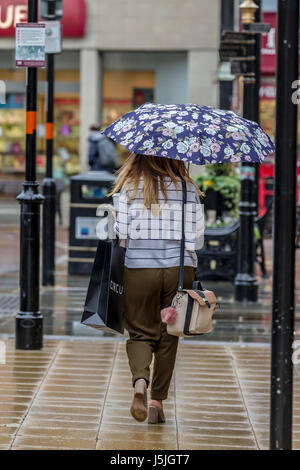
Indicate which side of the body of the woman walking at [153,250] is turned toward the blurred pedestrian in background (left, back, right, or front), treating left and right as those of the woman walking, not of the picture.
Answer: front

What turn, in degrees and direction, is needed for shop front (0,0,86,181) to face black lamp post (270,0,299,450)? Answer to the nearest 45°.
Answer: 0° — it already faces it

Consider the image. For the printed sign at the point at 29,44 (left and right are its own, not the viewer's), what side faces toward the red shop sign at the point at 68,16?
back

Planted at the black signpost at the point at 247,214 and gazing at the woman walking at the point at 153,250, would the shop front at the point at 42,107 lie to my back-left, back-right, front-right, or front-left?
back-right

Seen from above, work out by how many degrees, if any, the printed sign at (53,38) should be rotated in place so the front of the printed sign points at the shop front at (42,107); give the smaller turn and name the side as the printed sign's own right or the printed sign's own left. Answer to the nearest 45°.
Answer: approximately 180°

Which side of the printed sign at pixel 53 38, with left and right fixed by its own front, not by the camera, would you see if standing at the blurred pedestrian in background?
back

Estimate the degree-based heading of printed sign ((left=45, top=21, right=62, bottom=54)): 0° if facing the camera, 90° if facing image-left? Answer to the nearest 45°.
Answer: approximately 0°

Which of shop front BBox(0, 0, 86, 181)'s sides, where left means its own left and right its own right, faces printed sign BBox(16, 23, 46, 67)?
front

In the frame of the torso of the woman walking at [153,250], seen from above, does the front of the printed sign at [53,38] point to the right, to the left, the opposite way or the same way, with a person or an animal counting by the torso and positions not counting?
the opposite way

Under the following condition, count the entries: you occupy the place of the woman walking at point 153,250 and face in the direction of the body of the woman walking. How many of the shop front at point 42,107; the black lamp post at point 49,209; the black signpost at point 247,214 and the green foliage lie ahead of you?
4

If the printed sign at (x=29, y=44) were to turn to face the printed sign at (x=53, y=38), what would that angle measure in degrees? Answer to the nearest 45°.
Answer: approximately 180°

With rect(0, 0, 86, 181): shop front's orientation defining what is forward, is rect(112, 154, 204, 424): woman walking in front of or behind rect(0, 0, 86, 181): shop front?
in front

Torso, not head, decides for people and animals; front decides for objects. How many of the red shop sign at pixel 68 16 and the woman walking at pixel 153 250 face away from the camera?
1

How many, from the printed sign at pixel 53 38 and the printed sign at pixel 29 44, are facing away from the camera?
0

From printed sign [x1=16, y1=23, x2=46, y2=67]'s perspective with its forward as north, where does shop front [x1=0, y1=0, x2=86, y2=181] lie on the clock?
The shop front is roughly at 6 o'clock from the printed sign.

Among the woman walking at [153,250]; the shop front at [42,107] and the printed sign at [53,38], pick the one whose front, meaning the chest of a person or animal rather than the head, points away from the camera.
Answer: the woman walking

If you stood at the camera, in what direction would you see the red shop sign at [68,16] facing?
facing the viewer

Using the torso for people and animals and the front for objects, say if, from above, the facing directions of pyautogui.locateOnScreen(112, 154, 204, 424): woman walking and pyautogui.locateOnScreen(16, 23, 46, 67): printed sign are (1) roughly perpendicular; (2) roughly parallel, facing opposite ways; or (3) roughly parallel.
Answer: roughly parallel, facing opposite ways

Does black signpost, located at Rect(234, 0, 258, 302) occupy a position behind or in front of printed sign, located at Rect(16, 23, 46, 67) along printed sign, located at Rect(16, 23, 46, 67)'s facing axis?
behind
